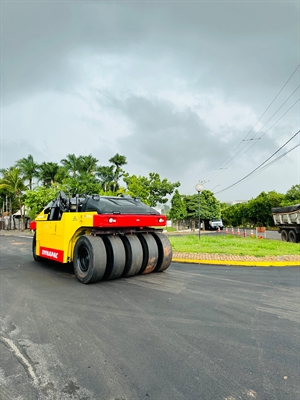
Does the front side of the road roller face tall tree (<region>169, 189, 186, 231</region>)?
no

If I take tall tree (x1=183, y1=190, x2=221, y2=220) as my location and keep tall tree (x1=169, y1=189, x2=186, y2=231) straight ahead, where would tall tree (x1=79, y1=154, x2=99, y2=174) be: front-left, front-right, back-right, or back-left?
front-right

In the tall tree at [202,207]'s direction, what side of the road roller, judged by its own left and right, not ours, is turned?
left

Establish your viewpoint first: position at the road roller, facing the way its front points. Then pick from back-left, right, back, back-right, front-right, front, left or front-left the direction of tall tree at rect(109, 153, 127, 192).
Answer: back-left

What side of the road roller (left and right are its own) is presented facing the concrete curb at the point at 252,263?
left

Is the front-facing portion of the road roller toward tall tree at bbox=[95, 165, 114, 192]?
no

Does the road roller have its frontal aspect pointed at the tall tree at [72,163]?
no
